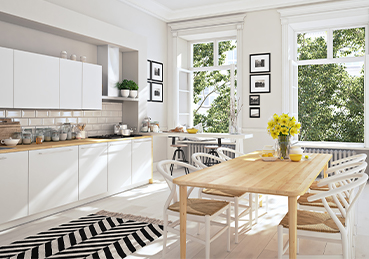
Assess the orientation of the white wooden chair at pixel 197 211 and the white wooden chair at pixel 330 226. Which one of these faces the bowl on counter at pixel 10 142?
the white wooden chair at pixel 330 226

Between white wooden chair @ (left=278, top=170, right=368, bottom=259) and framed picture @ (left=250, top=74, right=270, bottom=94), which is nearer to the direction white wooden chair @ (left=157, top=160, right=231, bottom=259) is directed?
the white wooden chair

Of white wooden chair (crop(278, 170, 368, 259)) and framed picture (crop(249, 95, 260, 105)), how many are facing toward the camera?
1

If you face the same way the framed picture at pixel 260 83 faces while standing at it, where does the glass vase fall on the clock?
The glass vase is roughly at 12 o'clock from the framed picture.

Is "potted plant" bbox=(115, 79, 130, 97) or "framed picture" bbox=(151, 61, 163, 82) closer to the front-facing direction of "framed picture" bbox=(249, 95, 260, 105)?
the potted plant

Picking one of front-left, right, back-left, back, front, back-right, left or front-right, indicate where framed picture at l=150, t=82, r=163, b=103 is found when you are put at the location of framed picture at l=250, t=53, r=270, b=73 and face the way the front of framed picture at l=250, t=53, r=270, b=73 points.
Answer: right

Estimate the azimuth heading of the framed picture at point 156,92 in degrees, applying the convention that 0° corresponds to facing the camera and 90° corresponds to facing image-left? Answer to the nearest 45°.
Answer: approximately 315°

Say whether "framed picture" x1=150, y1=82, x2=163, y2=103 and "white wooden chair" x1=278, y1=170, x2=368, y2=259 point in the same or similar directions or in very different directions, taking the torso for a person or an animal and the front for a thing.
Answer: very different directions

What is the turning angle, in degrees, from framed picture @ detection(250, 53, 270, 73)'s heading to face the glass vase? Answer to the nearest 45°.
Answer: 0° — it already faces it

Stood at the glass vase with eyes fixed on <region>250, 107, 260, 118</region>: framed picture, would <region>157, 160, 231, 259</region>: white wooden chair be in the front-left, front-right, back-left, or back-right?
back-left

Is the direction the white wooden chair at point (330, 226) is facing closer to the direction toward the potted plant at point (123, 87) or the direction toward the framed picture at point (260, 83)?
the potted plant

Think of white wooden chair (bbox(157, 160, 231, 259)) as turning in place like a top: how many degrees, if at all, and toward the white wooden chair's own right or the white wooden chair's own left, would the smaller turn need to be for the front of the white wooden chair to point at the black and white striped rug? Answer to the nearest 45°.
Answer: approximately 180°

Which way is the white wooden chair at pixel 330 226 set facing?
to the viewer's left
